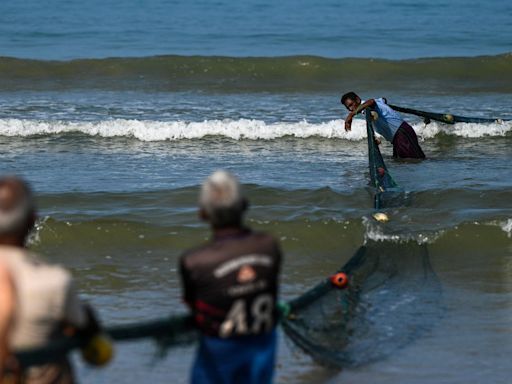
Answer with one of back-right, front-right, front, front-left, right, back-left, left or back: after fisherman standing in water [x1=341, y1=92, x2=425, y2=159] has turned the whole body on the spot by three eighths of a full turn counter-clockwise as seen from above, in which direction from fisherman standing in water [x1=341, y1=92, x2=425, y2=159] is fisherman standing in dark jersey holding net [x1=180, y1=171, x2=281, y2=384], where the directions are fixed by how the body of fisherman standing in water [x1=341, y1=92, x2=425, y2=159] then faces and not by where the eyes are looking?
right

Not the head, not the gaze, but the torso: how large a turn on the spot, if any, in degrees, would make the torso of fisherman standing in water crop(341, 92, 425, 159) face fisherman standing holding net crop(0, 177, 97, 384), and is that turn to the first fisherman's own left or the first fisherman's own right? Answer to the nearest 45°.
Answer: approximately 45° to the first fisherman's own left

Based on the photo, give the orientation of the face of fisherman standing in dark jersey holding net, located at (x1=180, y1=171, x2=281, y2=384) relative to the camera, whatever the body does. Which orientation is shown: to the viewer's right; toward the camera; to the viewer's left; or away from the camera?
away from the camera

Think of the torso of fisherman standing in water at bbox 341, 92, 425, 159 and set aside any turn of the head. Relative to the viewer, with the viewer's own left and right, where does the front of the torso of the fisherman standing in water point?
facing the viewer and to the left of the viewer
